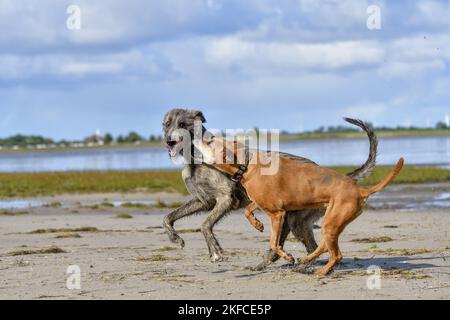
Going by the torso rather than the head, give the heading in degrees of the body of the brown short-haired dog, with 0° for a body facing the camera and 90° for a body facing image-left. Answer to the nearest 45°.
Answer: approximately 90°

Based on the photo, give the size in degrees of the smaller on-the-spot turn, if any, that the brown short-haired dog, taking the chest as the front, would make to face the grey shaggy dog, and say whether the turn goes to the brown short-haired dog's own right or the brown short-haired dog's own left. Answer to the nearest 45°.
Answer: approximately 45° to the brown short-haired dog's own right
